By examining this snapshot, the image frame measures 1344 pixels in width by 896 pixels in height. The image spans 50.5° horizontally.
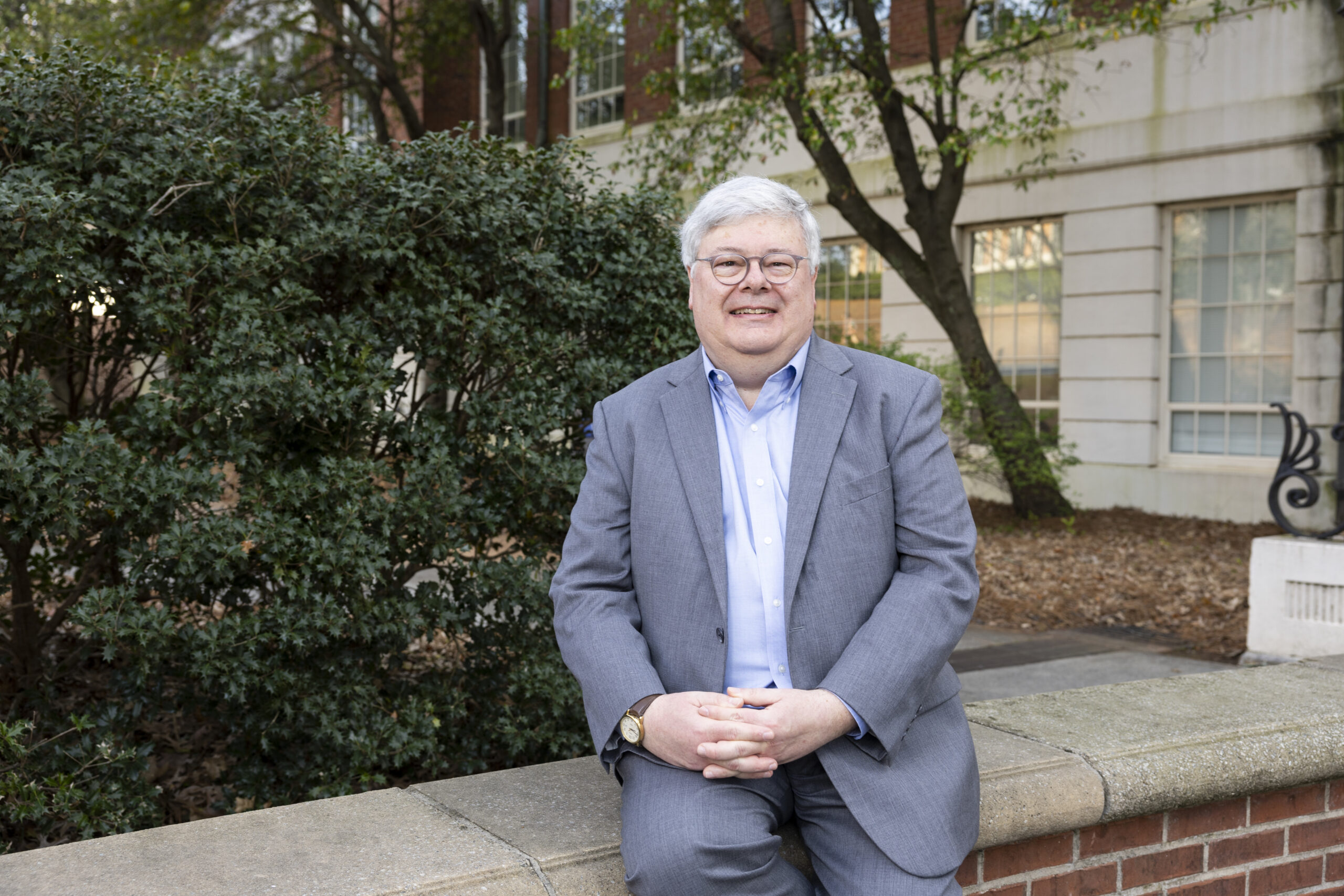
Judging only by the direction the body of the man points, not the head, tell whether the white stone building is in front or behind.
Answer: behind

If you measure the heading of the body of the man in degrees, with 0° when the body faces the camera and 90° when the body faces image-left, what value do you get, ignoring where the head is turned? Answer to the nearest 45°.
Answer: approximately 0°

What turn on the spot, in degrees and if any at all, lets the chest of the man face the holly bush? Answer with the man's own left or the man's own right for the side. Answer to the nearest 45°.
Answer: approximately 135° to the man's own right

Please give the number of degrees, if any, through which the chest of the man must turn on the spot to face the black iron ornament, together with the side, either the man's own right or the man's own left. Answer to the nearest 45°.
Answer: approximately 135° to the man's own left

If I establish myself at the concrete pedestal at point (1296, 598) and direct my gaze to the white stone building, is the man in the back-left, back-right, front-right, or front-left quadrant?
back-left

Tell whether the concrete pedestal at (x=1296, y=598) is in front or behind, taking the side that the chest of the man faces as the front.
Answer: behind
